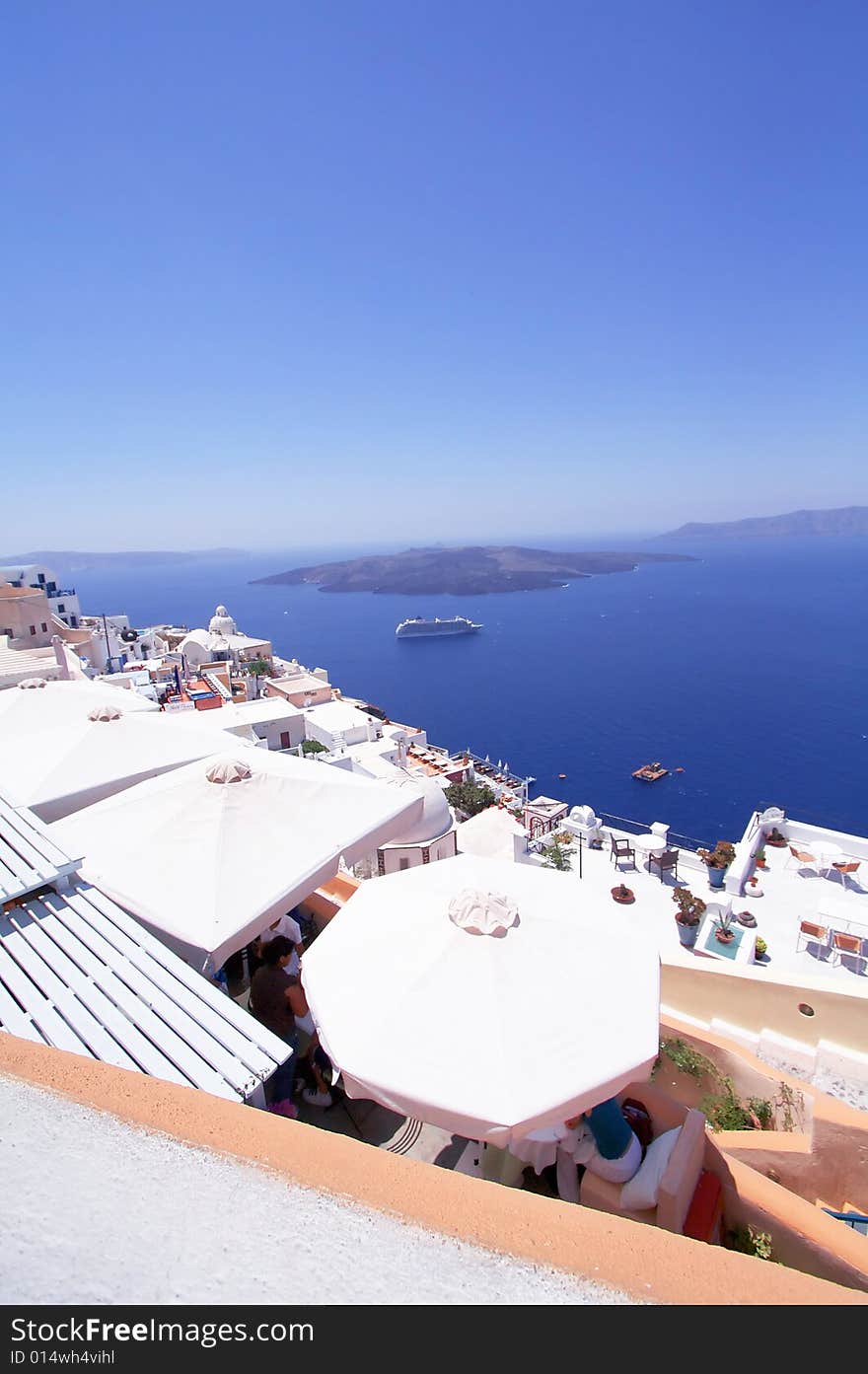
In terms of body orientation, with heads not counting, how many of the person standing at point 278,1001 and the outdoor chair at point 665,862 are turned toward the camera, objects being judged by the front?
0

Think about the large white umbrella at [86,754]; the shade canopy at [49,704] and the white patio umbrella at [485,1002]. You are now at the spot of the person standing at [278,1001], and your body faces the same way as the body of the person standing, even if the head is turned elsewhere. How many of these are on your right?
1

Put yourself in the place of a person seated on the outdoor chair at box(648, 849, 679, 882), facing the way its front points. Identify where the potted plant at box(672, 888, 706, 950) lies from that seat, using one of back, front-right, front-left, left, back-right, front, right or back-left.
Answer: back-left

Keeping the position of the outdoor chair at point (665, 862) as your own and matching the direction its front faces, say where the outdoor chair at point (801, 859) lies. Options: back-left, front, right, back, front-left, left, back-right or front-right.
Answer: right

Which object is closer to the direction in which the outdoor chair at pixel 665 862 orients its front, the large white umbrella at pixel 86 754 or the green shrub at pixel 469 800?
the green shrub

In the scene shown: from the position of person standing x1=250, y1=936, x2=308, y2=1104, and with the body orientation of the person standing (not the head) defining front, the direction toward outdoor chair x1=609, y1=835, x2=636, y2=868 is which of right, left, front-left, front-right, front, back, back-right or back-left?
front

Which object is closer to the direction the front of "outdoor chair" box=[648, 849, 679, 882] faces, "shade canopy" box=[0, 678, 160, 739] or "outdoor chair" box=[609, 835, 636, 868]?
the outdoor chair

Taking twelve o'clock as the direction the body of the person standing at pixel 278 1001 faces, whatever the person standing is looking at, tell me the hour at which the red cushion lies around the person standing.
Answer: The red cushion is roughly at 3 o'clock from the person standing.

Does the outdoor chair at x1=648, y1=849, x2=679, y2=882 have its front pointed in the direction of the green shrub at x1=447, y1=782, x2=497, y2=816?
yes

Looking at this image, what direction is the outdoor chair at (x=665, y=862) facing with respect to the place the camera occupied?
facing away from the viewer and to the left of the viewer

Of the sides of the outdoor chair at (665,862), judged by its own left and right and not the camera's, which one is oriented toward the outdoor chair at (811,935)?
back

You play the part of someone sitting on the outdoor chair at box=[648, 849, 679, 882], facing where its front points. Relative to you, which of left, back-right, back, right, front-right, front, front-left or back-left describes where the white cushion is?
back-left

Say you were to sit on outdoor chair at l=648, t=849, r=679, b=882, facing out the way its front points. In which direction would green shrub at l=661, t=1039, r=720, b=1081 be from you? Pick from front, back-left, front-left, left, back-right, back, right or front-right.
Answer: back-left

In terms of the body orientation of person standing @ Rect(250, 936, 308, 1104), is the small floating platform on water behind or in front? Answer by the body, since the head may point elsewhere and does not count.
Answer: in front

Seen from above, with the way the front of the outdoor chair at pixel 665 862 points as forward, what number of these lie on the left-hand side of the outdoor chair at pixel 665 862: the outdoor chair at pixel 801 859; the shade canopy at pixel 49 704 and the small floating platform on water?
1

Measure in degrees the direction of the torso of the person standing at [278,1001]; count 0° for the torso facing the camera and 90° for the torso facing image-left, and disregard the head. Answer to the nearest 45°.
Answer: approximately 225°
